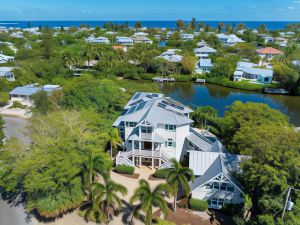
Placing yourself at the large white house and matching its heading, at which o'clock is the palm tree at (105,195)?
The palm tree is roughly at 1 o'clock from the large white house.

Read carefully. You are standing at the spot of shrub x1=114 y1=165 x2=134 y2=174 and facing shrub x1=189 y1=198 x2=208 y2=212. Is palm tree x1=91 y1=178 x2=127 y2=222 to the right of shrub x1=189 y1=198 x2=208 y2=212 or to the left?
right

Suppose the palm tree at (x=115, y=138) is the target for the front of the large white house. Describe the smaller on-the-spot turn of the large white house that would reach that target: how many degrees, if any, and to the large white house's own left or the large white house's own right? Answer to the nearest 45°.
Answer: approximately 90° to the large white house's own right

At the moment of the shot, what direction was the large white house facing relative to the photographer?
facing the viewer

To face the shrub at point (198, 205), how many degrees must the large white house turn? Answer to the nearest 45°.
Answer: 0° — it already faces it

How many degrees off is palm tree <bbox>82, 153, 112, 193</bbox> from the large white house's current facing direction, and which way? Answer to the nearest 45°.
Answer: approximately 45° to its right

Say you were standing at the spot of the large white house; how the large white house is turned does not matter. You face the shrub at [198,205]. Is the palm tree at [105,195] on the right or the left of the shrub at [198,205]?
right
